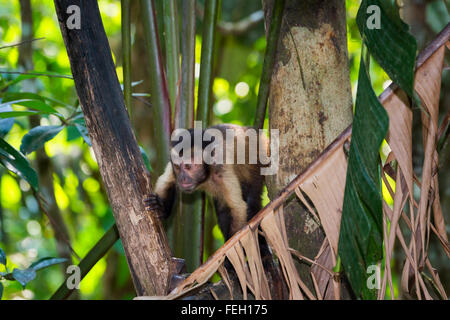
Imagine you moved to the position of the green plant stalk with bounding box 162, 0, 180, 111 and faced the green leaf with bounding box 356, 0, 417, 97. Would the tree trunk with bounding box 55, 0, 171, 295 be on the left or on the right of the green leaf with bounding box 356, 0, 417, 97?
right

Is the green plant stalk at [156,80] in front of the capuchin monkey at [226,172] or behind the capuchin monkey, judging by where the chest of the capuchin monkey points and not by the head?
in front

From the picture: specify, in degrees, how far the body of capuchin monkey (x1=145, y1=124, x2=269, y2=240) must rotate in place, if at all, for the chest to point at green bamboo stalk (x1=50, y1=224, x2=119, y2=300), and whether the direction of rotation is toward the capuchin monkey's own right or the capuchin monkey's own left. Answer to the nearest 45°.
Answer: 0° — it already faces it

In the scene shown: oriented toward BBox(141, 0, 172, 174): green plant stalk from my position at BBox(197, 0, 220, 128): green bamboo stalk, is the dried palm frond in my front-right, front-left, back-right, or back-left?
back-left

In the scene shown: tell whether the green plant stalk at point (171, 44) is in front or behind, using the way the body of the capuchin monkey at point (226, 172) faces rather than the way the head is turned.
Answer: in front

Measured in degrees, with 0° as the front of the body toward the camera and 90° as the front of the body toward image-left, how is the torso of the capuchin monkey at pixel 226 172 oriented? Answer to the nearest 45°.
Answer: approximately 45°

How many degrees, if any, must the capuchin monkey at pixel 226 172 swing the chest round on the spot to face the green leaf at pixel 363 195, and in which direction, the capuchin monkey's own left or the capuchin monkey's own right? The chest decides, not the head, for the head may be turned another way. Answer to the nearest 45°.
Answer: approximately 45° to the capuchin monkey's own left
